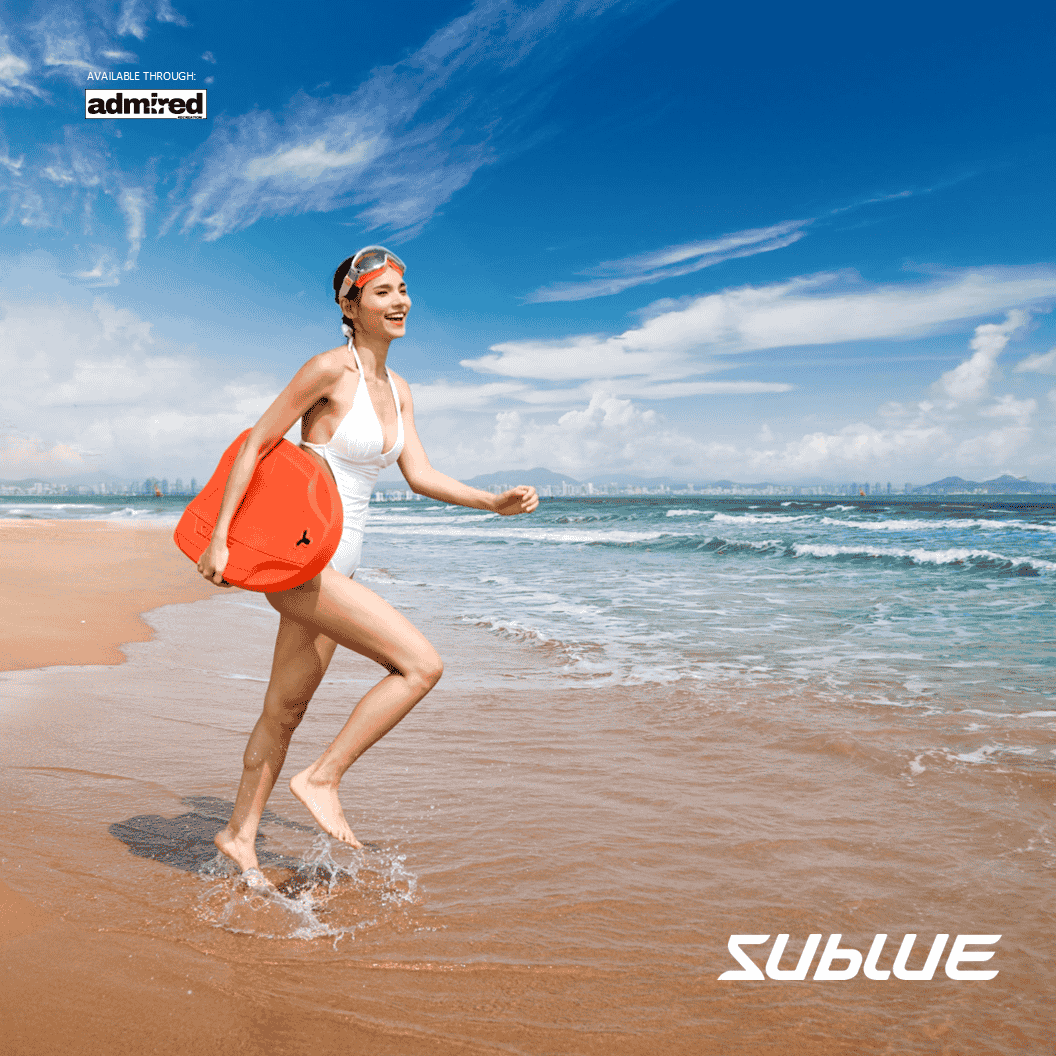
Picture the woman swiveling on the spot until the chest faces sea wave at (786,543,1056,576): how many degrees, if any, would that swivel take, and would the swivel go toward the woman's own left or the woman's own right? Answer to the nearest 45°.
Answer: approximately 90° to the woman's own left

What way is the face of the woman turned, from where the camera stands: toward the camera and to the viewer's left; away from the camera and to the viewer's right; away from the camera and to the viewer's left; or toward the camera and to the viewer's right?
toward the camera and to the viewer's right
